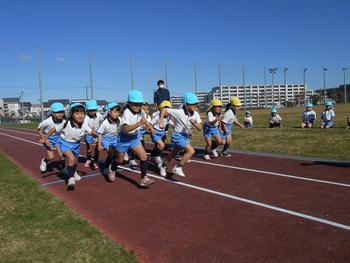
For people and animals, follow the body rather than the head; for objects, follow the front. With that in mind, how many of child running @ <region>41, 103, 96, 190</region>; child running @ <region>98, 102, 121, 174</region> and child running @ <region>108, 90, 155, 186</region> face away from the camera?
0

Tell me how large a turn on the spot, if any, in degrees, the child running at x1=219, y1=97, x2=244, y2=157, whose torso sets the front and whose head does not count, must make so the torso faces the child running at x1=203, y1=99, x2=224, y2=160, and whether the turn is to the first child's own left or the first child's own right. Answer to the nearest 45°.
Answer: approximately 90° to the first child's own right

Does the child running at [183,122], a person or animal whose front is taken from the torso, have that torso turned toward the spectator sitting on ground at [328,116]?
no

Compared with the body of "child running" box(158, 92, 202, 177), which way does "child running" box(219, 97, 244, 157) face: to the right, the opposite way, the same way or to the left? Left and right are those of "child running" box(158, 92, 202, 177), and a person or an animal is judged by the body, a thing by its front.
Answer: the same way

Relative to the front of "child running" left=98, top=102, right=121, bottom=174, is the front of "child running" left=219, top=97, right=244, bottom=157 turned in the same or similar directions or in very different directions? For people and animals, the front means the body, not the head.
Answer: same or similar directions

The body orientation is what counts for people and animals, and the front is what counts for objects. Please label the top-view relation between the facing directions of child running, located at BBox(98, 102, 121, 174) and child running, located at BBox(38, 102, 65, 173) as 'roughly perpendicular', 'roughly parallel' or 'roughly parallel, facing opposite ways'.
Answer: roughly parallel

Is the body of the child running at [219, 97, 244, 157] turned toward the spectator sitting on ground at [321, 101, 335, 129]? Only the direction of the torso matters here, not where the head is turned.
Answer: no

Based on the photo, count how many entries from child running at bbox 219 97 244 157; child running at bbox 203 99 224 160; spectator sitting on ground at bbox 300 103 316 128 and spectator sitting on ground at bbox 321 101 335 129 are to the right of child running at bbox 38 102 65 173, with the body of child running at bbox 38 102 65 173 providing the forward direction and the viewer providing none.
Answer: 0

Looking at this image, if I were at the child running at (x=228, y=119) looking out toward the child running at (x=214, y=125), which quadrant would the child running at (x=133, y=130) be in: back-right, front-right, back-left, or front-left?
front-left

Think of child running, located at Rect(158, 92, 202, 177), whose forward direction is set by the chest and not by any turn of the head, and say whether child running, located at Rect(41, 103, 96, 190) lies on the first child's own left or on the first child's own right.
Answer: on the first child's own right

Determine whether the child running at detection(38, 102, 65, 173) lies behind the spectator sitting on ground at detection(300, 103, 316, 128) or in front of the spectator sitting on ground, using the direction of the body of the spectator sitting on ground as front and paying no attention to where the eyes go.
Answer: in front
